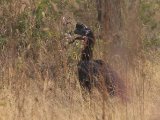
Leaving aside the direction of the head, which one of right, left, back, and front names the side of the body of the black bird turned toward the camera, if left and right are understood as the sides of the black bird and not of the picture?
left
